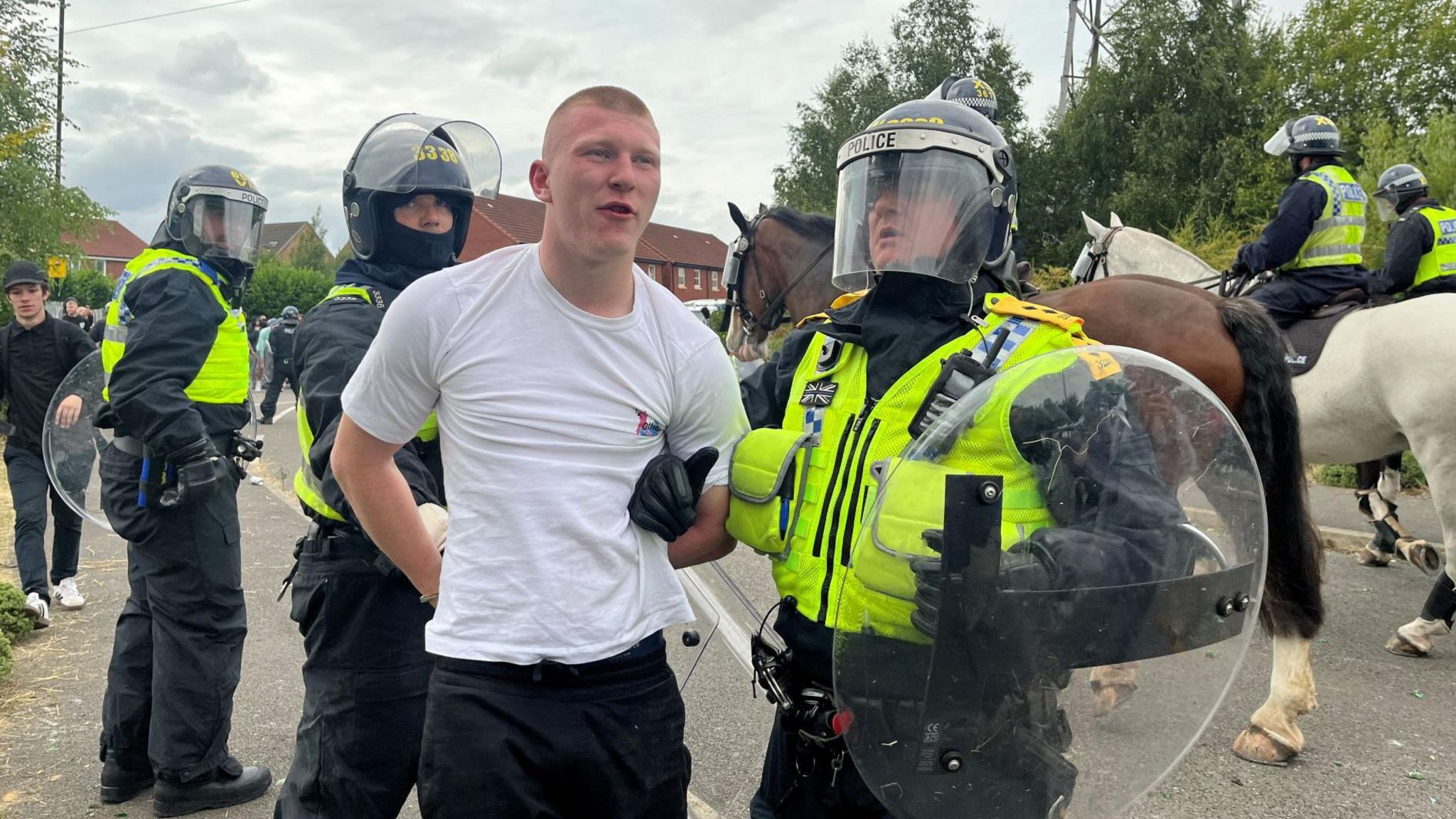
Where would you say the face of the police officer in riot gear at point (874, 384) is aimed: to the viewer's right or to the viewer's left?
to the viewer's left

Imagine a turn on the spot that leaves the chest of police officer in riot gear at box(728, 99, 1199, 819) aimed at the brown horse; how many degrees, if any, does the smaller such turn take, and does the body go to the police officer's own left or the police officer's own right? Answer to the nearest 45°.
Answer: approximately 180°

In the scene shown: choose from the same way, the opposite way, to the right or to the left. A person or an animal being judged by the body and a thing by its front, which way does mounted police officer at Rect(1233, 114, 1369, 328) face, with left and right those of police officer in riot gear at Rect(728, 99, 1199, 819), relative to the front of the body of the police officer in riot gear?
to the right

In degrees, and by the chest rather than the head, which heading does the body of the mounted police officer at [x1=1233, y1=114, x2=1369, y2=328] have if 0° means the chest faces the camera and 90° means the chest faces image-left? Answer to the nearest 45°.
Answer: approximately 135°

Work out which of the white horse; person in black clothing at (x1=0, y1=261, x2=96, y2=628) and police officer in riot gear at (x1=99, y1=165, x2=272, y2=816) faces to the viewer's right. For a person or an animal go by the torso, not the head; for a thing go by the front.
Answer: the police officer in riot gear

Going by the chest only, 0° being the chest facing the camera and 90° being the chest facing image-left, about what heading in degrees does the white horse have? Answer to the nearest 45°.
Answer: approximately 90°

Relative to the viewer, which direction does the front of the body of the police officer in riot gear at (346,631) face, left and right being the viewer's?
facing to the right of the viewer

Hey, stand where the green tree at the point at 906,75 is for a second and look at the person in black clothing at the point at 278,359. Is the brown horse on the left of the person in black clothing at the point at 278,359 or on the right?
left

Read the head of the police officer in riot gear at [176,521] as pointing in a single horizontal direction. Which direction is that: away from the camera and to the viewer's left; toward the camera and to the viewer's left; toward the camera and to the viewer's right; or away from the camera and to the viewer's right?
toward the camera and to the viewer's right

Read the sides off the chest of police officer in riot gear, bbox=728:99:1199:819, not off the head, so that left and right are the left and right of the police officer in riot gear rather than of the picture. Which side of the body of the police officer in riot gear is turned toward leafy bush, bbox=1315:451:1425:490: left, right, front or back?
back

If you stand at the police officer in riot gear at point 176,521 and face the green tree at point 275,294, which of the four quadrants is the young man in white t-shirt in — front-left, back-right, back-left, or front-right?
back-right

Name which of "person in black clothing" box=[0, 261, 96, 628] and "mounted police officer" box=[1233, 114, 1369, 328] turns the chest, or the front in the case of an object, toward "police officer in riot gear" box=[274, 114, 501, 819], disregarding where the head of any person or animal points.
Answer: the person in black clothing
